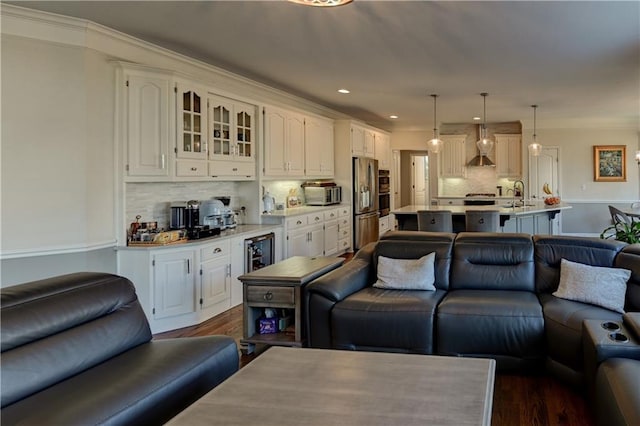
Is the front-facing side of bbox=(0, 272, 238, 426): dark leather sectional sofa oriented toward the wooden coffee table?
yes

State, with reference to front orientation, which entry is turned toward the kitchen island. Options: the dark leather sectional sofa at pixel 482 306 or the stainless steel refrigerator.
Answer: the stainless steel refrigerator

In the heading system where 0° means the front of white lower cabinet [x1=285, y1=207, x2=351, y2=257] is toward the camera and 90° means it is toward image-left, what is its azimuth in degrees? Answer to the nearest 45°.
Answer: approximately 315°

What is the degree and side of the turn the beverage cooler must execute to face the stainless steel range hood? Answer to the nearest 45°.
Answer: approximately 90° to its left

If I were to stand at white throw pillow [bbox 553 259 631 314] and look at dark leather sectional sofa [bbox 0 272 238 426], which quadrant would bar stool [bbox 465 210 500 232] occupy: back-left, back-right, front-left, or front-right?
back-right

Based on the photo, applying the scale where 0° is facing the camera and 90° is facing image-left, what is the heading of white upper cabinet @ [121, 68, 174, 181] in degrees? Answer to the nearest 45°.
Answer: approximately 315°

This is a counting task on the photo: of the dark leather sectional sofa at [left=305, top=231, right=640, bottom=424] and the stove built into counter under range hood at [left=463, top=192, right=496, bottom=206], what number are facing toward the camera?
2

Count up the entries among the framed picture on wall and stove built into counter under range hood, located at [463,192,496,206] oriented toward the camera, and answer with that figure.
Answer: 2

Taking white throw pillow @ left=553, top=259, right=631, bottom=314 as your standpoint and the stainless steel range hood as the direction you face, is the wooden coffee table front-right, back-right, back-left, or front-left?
back-left

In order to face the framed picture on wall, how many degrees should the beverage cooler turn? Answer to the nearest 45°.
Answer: approximately 90° to its left

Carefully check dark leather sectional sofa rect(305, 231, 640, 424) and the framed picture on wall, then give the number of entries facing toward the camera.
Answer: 2
